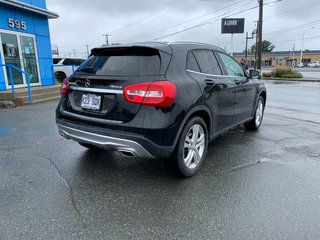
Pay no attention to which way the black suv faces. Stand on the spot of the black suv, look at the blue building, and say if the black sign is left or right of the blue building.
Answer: right

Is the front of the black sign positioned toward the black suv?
yes

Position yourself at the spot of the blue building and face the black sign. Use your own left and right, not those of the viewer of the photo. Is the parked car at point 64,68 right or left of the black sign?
left

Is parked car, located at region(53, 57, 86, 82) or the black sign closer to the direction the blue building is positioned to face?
the black sign

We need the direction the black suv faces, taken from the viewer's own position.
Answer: facing away from the viewer and to the right of the viewer

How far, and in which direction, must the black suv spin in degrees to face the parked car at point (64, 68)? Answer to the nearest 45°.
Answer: approximately 90° to its left

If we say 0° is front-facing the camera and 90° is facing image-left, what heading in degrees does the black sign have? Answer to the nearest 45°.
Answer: approximately 0°

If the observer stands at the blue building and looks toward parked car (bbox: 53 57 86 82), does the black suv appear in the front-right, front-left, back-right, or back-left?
back-right

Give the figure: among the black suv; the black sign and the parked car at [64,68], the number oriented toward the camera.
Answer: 1
